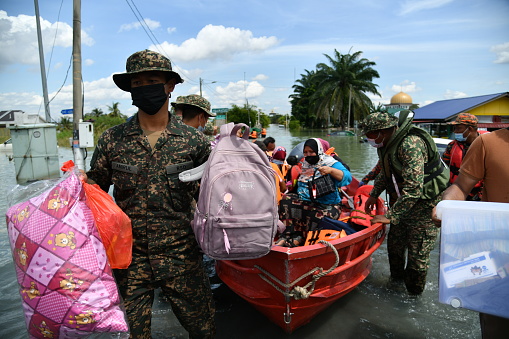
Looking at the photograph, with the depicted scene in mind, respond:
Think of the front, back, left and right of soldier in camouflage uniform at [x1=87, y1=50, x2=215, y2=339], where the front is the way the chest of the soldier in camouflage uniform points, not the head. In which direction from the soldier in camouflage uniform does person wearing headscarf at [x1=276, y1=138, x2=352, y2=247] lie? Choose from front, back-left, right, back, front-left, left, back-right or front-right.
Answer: back-left

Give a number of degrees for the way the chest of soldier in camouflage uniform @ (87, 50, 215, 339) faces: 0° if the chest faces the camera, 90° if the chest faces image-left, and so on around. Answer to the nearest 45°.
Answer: approximately 0°

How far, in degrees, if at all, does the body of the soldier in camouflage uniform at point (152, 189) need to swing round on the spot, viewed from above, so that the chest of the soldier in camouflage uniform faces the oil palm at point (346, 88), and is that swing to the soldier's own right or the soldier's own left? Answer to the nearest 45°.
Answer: approximately 135° to the soldier's own left

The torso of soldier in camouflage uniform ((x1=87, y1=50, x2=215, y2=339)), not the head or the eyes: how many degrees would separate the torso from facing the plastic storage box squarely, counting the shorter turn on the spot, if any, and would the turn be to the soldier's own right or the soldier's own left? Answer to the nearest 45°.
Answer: approximately 45° to the soldier's own left

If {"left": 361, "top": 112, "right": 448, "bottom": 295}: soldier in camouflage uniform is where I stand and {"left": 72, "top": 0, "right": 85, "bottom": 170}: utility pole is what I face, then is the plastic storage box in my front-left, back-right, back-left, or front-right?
back-left

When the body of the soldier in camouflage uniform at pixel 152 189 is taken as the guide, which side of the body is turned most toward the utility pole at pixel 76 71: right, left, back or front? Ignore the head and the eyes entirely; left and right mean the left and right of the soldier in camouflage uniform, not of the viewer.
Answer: back

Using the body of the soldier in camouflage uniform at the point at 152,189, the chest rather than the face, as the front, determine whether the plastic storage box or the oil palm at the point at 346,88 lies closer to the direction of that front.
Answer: the plastic storage box
